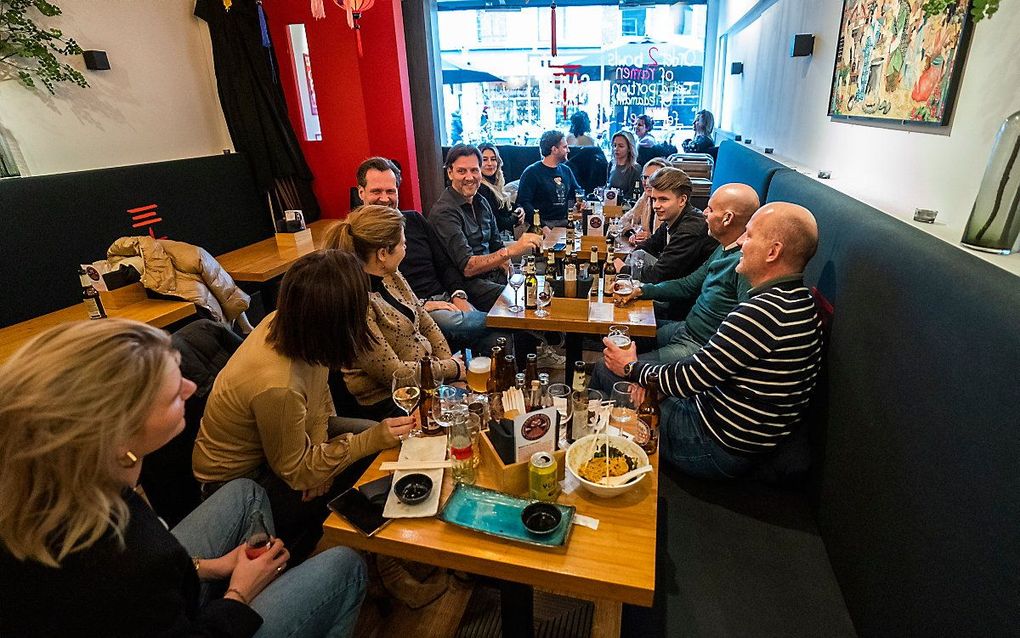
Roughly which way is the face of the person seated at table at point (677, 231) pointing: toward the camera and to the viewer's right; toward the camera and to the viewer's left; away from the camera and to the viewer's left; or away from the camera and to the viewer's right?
toward the camera and to the viewer's left

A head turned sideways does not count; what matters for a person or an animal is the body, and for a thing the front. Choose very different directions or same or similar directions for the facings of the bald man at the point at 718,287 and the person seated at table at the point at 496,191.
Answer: very different directions

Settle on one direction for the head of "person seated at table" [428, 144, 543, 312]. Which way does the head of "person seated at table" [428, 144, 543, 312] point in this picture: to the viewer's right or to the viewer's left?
to the viewer's right

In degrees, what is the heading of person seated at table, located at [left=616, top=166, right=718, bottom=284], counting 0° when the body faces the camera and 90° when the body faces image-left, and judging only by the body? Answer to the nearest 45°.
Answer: approximately 45°

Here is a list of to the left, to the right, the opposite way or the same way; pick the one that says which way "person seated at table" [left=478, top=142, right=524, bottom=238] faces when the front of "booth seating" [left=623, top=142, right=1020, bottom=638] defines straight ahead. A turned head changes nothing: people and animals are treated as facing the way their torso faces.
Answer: the opposite way

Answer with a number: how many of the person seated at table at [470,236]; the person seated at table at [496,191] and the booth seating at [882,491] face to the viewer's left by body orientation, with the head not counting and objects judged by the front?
1

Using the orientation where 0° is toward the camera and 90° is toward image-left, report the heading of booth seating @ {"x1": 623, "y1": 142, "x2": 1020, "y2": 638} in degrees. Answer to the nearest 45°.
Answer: approximately 90°

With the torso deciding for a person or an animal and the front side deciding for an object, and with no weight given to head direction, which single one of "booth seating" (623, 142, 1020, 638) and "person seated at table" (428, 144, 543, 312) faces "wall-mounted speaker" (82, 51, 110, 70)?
the booth seating

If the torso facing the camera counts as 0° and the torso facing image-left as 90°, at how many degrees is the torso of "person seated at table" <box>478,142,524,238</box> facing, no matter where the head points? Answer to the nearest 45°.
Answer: approximately 315°

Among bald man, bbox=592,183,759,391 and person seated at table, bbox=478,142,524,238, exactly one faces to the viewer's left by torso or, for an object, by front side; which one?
the bald man

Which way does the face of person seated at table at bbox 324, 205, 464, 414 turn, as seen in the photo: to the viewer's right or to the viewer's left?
to the viewer's right

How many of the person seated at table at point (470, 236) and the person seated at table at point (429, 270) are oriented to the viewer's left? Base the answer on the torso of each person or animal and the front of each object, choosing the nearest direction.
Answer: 0

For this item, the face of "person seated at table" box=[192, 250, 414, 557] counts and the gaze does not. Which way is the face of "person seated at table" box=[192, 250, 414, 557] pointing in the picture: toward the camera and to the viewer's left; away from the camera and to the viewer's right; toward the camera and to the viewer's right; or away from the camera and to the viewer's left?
away from the camera and to the viewer's right

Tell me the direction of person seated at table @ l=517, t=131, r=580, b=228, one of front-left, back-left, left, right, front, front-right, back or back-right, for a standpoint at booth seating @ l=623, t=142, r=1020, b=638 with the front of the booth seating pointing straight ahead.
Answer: front-right

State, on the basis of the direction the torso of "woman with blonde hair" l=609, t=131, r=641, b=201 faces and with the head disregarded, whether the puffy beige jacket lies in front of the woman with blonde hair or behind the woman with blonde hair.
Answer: in front

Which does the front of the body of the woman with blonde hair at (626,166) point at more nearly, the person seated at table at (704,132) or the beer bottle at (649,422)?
the beer bottle
